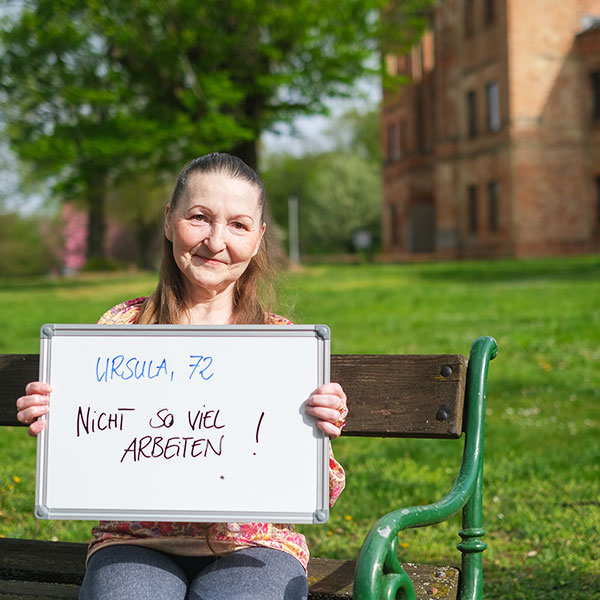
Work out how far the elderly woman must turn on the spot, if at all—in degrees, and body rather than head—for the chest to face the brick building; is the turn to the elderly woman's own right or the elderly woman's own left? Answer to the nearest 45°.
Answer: approximately 135° to the elderly woman's own left

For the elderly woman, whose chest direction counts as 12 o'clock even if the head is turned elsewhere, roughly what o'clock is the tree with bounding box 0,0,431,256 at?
The tree is roughly at 6 o'clock from the elderly woman.

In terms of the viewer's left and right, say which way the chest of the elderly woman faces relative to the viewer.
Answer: facing the viewer
